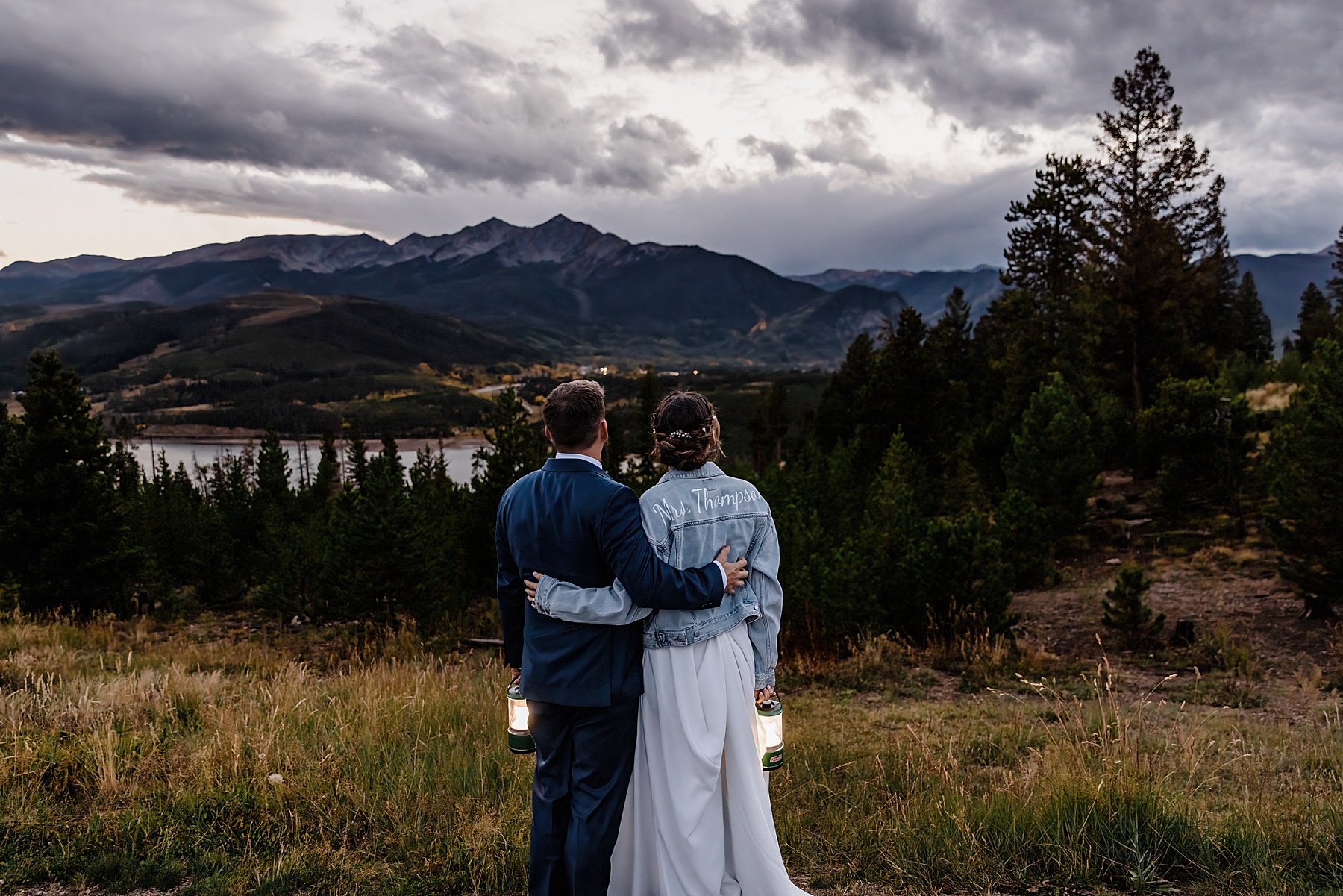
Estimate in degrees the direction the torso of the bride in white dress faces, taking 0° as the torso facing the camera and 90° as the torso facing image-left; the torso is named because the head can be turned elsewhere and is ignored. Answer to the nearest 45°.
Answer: approximately 180°

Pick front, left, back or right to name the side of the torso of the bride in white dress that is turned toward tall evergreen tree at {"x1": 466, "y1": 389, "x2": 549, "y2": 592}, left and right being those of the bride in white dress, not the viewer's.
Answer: front

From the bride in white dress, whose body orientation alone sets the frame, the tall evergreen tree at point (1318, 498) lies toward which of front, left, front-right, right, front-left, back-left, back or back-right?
front-right

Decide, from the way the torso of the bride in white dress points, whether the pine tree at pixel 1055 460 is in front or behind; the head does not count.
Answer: in front

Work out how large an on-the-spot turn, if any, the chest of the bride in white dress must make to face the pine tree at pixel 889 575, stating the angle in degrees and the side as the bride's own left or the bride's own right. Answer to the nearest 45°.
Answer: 0° — they already face it

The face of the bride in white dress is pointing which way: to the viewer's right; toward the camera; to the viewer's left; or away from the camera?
away from the camera

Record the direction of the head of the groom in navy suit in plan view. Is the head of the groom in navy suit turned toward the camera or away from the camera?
away from the camera

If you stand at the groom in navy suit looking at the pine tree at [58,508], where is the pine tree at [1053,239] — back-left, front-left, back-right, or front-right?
front-right

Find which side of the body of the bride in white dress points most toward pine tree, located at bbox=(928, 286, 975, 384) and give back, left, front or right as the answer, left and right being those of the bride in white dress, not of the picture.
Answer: front

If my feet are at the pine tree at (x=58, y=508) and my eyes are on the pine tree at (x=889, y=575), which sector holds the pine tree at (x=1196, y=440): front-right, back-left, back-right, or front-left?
front-left
